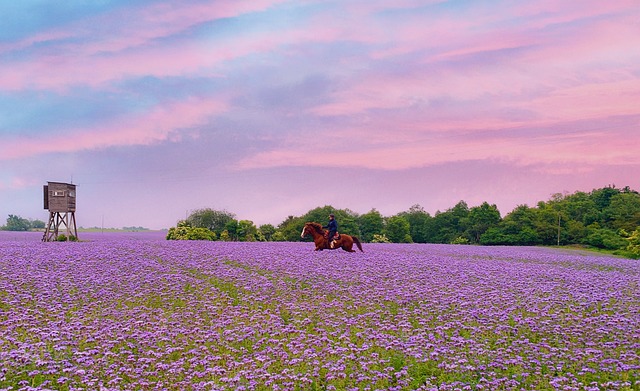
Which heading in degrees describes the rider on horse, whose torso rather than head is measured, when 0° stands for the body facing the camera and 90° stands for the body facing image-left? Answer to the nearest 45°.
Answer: approximately 90°

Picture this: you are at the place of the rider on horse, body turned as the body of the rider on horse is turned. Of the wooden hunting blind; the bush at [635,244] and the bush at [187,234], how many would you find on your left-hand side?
0

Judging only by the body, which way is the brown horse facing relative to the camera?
to the viewer's left

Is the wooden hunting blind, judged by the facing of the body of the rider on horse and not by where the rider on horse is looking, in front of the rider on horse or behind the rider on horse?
in front

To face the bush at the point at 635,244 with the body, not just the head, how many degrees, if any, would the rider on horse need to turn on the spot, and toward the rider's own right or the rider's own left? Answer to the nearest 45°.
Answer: approximately 135° to the rider's own right

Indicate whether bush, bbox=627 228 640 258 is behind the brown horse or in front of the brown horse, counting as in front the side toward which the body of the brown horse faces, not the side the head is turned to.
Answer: behind

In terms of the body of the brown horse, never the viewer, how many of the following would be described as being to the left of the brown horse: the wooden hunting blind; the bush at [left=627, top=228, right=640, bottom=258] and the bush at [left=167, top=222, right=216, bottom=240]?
0

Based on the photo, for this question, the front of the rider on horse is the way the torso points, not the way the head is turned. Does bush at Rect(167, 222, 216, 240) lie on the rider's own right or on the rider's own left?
on the rider's own right

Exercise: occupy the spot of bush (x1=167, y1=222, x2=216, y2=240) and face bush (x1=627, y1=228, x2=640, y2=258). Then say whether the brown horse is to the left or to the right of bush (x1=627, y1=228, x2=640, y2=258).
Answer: right

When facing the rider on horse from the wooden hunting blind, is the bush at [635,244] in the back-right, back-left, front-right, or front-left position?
front-left

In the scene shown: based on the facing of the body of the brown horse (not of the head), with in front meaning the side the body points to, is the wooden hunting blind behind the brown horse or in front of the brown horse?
in front
